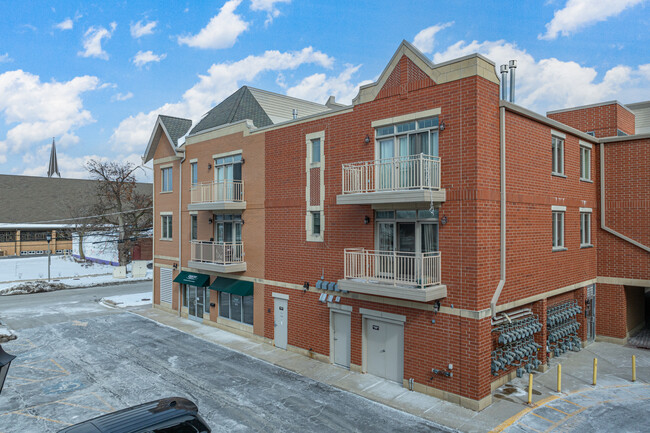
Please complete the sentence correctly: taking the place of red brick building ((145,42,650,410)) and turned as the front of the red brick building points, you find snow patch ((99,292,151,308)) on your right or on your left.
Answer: on your right

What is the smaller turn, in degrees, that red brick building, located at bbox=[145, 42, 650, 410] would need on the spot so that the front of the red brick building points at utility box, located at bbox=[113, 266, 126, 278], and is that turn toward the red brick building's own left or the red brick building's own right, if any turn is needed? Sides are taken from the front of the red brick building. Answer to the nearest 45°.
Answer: approximately 90° to the red brick building's own right

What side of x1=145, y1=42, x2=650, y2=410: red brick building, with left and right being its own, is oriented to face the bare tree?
right

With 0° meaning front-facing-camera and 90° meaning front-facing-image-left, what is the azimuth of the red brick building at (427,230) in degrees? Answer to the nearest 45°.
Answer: approximately 45°

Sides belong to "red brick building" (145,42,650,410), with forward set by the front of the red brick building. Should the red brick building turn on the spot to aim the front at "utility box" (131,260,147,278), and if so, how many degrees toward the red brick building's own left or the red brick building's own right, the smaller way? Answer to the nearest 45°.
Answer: approximately 90° to the red brick building's own right

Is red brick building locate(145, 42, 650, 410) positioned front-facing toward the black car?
yes
